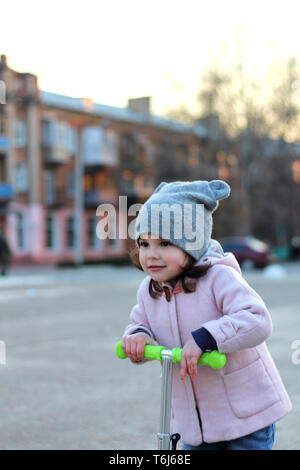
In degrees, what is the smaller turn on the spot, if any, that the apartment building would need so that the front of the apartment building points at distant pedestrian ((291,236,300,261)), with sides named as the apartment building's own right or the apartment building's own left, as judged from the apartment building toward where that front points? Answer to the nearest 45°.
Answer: approximately 45° to the apartment building's own left

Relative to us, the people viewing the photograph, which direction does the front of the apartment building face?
facing the viewer and to the right of the viewer

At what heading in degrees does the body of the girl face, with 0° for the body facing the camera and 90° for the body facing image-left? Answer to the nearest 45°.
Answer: approximately 45°

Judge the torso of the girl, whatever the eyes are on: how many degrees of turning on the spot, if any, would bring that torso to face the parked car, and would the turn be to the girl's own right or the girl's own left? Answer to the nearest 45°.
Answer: approximately 135° to the girl's own right

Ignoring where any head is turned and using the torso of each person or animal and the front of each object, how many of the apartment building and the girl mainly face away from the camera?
0

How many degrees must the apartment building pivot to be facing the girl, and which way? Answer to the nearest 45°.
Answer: approximately 45° to its right

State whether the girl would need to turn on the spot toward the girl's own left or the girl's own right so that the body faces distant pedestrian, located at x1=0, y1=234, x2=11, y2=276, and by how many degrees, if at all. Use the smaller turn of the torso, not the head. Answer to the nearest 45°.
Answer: approximately 135° to the girl's own right

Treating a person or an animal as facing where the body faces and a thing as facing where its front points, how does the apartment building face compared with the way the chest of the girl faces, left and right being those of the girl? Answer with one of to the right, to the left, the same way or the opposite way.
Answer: to the left
